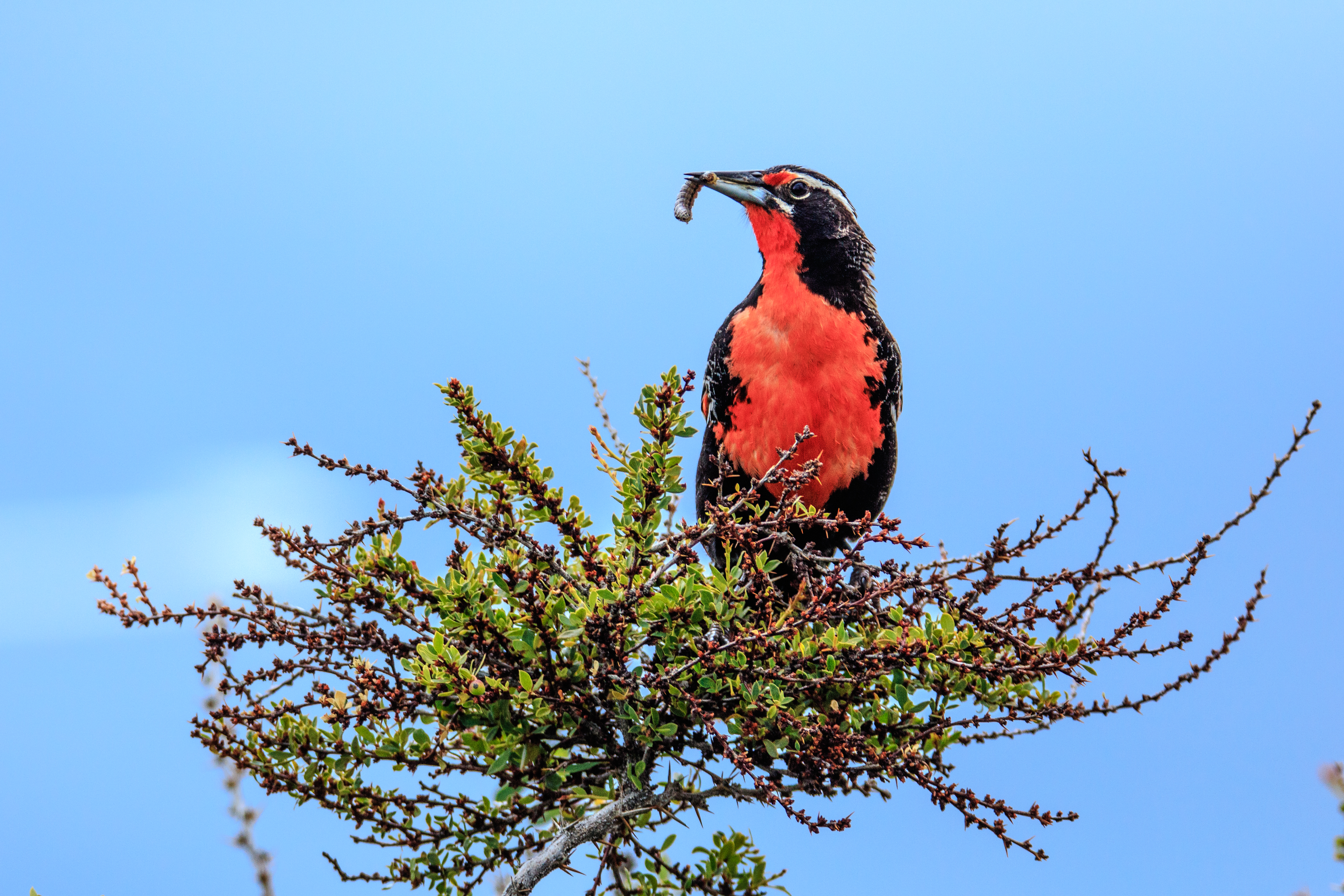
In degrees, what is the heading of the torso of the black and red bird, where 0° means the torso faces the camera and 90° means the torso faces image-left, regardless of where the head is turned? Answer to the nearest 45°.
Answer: approximately 0°
